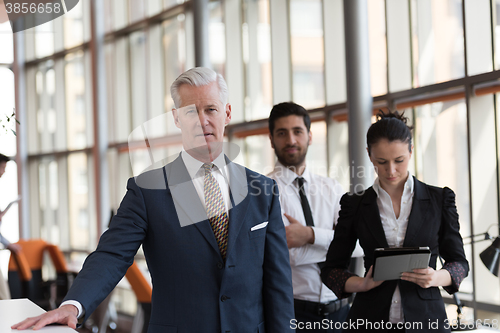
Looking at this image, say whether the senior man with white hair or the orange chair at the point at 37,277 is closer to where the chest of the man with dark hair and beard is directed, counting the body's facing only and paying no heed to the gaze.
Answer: the senior man with white hair

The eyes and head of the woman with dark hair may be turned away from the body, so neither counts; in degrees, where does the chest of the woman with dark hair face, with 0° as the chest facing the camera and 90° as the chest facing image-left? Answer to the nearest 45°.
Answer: approximately 0°

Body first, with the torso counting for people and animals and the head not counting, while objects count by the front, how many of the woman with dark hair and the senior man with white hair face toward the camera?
2

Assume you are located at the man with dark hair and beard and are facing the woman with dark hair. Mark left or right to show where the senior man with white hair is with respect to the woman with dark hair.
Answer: right

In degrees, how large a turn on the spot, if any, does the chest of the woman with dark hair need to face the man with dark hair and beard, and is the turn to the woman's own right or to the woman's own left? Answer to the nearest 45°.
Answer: approximately 135° to the woman's own right

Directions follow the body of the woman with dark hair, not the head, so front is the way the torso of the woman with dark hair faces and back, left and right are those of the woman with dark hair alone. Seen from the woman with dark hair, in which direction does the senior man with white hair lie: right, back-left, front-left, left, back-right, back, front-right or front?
front-right

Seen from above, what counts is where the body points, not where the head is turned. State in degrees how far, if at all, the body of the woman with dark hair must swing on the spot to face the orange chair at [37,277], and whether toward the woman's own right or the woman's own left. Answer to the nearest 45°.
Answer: approximately 135° to the woman's own right

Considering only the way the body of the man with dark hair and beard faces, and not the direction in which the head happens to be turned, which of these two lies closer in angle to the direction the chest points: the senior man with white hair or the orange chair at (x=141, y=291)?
the senior man with white hair

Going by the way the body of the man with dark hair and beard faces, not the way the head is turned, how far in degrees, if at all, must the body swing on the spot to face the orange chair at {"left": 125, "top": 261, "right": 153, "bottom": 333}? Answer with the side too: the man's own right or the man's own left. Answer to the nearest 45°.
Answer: approximately 135° to the man's own right

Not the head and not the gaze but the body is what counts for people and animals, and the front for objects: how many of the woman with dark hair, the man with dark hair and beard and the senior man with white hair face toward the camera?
3

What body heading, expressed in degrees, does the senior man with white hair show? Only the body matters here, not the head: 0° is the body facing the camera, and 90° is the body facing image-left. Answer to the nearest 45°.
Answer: approximately 0°

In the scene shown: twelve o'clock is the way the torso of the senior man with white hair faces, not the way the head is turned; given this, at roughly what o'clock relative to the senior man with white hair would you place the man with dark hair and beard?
The man with dark hair and beard is roughly at 7 o'clock from the senior man with white hair.
